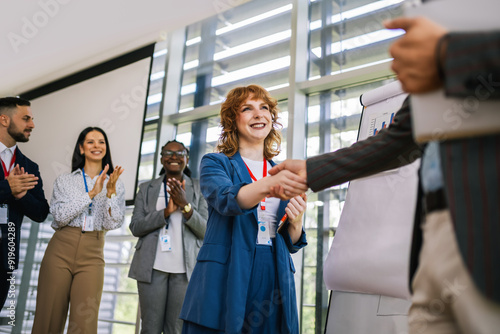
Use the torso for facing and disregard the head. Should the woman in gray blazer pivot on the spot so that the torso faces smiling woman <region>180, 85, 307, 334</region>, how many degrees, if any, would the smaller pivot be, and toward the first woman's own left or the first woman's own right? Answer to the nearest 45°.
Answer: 0° — they already face them

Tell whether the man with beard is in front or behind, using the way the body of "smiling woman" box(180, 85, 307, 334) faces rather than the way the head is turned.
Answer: behind

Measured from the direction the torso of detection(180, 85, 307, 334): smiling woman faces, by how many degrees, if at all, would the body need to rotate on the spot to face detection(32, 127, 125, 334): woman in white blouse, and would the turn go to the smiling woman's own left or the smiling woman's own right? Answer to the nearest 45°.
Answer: approximately 180°

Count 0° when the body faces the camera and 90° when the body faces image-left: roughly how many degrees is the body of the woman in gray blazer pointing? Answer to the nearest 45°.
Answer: approximately 0°

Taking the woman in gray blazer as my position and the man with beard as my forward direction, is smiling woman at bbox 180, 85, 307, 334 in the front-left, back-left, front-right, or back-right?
back-left

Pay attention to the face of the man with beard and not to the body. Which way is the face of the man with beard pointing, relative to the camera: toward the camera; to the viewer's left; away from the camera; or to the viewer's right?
to the viewer's right
